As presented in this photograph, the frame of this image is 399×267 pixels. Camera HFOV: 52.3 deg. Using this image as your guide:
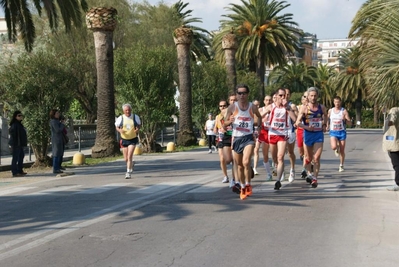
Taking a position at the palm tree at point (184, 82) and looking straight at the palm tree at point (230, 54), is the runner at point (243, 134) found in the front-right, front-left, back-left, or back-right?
back-right

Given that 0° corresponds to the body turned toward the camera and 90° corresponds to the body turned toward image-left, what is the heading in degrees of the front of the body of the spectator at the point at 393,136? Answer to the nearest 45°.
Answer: approximately 90°

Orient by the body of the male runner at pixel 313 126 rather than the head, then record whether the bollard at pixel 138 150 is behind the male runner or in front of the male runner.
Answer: behind

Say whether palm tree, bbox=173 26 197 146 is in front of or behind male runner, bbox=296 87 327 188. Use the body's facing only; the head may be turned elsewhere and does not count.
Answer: behind

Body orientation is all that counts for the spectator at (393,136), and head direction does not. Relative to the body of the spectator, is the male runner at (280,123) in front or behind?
in front

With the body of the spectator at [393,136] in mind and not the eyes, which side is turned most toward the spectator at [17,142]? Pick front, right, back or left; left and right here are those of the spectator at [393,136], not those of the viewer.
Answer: front

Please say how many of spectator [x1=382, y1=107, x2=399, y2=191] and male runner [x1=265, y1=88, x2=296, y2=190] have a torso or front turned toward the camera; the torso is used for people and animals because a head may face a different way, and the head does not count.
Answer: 1

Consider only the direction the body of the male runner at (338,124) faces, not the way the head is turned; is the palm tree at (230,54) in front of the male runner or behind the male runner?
behind

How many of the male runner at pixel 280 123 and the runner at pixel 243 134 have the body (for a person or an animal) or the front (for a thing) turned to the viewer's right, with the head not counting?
0

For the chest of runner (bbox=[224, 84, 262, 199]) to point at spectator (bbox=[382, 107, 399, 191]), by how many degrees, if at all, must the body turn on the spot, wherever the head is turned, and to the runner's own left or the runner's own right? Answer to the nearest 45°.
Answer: approximately 90° to the runner's own left

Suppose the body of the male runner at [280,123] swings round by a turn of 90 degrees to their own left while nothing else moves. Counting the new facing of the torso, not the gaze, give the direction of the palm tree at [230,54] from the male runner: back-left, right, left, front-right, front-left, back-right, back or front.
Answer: left

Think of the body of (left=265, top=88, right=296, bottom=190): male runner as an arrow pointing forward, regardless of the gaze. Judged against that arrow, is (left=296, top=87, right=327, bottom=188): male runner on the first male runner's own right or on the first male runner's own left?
on the first male runner's own left

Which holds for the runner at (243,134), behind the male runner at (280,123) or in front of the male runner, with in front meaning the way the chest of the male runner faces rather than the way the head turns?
in front

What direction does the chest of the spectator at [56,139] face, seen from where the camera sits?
to the viewer's right
